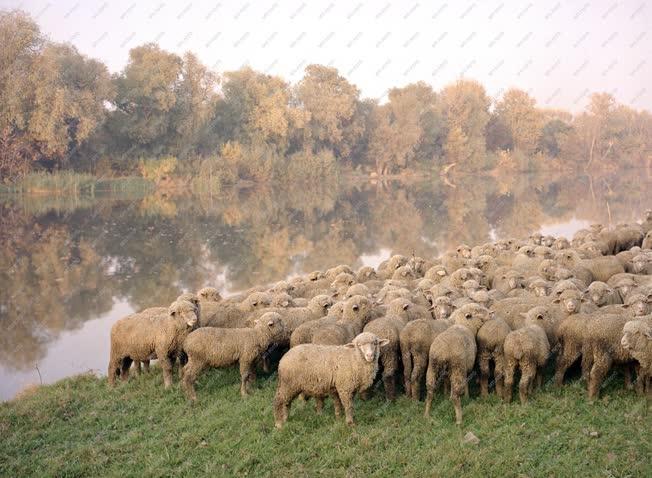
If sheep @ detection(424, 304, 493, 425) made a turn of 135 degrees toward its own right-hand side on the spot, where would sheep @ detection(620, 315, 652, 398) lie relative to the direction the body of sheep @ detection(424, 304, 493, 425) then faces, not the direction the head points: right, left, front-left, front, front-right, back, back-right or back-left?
left

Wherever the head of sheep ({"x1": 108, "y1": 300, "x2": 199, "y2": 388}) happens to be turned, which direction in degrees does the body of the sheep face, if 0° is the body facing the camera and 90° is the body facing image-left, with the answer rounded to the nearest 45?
approximately 270°

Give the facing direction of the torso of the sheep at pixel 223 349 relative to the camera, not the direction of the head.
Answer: to the viewer's right

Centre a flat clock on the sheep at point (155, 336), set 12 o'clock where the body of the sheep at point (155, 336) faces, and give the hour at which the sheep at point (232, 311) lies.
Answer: the sheep at point (232, 311) is roughly at 11 o'clock from the sheep at point (155, 336).

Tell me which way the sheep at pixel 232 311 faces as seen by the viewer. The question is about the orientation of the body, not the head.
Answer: to the viewer's right

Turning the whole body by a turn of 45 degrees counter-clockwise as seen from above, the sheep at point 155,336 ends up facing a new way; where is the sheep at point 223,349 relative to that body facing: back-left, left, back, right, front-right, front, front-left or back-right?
right

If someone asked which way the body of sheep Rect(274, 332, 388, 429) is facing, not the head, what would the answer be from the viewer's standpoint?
to the viewer's right

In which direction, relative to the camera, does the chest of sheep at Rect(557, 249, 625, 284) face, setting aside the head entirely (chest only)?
to the viewer's left

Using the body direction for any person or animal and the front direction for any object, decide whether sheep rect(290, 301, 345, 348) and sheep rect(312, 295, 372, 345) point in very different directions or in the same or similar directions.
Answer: same or similar directions
